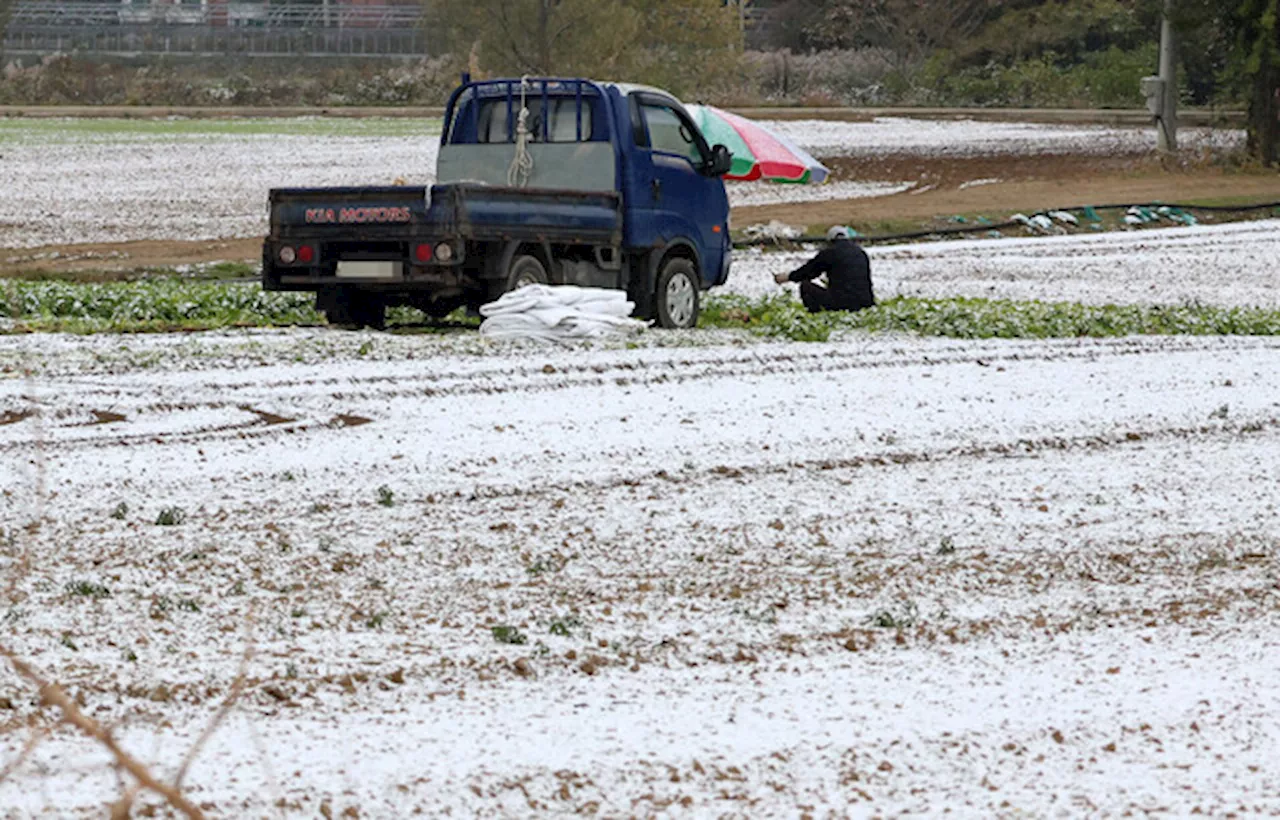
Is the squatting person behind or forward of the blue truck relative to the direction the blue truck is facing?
forward

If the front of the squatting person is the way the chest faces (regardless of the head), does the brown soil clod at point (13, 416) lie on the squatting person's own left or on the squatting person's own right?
on the squatting person's own left

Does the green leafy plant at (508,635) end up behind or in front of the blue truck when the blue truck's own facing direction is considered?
behind

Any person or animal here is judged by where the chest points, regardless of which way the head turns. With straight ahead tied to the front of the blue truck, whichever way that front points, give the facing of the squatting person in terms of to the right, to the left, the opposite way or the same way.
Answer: to the left

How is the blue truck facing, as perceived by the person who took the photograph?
facing away from the viewer and to the right of the viewer

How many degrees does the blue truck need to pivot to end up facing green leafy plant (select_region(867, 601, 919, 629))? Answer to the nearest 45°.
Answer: approximately 135° to its right

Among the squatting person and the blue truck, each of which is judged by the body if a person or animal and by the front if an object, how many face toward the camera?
0

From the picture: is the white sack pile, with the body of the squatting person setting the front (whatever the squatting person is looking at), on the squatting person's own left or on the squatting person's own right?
on the squatting person's own left

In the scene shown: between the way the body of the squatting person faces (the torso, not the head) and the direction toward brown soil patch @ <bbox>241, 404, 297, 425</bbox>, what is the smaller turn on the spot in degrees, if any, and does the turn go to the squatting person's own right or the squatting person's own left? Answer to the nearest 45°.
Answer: approximately 90° to the squatting person's own left

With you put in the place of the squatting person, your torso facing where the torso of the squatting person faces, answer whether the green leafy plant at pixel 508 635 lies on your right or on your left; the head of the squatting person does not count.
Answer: on your left

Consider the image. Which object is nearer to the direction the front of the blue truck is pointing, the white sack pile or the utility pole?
the utility pole

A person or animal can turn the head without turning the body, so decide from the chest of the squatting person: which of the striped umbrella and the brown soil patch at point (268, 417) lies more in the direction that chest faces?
the striped umbrella

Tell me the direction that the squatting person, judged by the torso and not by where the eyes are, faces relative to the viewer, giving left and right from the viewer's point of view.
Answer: facing away from the viewer and to the left of the viewer

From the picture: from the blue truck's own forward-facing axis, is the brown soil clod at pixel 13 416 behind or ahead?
behind
